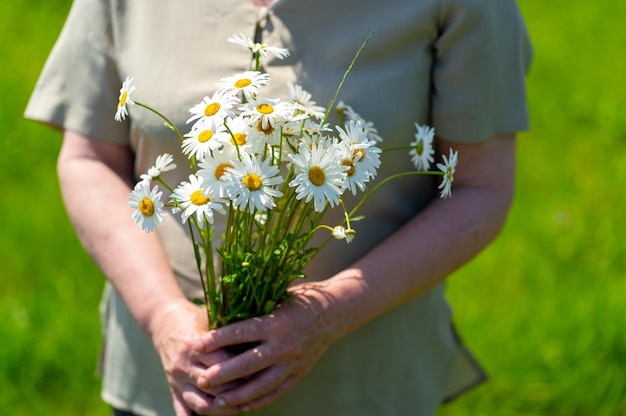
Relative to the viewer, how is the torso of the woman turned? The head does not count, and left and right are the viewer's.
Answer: facing the viewer
